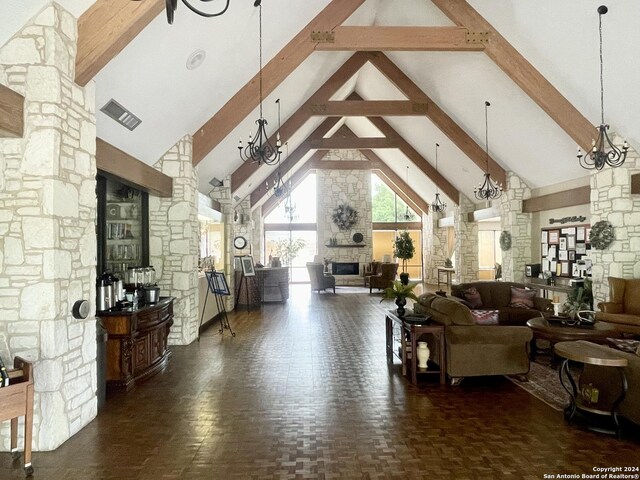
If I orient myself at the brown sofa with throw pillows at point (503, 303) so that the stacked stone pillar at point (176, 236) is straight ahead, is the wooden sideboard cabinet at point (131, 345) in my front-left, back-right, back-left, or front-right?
front-left

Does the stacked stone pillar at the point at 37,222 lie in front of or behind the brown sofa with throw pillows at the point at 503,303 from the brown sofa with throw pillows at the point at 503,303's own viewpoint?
in front

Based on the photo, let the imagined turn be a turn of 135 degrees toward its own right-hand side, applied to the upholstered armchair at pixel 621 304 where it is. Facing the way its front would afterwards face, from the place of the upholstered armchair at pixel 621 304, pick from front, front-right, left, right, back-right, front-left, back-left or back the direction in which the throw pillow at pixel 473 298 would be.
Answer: left

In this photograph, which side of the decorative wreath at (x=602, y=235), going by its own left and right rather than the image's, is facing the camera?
front

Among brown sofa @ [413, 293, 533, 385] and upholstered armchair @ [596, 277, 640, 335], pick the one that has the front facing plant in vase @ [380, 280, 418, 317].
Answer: the upholstered armchair

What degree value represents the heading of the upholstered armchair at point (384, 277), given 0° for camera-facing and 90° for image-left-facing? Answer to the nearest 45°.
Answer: approximately 45°

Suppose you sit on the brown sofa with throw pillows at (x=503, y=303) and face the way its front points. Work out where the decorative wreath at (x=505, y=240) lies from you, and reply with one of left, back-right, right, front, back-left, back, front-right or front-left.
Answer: back

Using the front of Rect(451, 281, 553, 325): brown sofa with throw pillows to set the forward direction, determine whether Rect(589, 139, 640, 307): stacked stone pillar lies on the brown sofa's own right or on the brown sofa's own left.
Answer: on the brown sofa's own left

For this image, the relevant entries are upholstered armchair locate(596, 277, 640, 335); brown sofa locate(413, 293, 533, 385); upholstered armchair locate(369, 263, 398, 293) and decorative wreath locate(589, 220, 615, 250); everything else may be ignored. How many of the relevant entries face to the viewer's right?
1

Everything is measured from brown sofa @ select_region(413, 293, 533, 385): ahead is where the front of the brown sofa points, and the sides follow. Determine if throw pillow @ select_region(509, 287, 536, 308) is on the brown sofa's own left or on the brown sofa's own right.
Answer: on the brown sofa's own left

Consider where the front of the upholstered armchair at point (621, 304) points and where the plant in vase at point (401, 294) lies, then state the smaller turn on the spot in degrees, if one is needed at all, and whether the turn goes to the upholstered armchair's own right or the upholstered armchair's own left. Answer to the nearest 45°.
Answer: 0° — it already faces it

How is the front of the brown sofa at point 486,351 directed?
to the viewer's right
